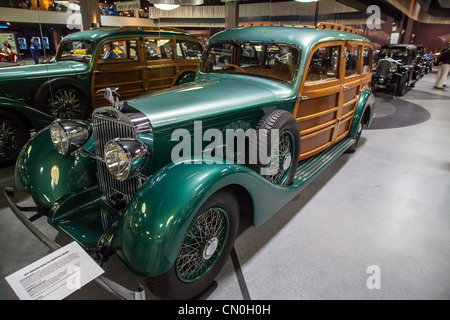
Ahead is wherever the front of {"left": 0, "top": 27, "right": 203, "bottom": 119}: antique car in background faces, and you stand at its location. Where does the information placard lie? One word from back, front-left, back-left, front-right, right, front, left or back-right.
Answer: front-left

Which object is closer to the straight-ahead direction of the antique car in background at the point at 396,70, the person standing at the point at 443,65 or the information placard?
the information placard

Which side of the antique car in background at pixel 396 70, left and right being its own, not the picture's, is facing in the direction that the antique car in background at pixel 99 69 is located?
front

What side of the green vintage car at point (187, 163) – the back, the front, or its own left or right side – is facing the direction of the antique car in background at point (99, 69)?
right

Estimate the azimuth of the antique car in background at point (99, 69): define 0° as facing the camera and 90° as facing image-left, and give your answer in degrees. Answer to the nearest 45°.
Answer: approximately 45°

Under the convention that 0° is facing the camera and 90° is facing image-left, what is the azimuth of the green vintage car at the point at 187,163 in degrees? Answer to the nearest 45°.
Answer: approximately 45°

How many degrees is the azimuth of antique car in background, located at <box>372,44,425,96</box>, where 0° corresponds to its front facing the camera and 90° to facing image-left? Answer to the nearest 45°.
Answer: approximately 45°

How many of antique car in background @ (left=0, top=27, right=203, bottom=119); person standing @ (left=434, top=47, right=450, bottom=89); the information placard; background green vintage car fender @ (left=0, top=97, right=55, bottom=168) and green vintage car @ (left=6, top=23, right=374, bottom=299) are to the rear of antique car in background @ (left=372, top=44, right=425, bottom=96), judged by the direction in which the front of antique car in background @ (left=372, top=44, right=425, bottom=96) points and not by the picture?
1

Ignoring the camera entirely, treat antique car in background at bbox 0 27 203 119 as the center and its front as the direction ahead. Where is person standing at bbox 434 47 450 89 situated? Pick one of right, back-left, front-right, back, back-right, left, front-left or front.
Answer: back-left

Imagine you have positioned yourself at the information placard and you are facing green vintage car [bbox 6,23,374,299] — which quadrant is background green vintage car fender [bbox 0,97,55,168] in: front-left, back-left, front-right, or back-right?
front-left

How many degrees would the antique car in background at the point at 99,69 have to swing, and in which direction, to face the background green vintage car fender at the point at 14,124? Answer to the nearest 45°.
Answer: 0° — it already faces it

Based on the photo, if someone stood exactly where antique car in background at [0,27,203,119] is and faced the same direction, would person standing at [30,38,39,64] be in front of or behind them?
in front

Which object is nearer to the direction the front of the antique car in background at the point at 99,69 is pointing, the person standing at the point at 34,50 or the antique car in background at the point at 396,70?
the person standing

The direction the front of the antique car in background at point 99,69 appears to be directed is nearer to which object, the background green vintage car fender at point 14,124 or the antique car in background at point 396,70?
the background green vintage car fender

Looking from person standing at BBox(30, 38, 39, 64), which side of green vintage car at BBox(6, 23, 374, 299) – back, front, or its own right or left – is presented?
right
